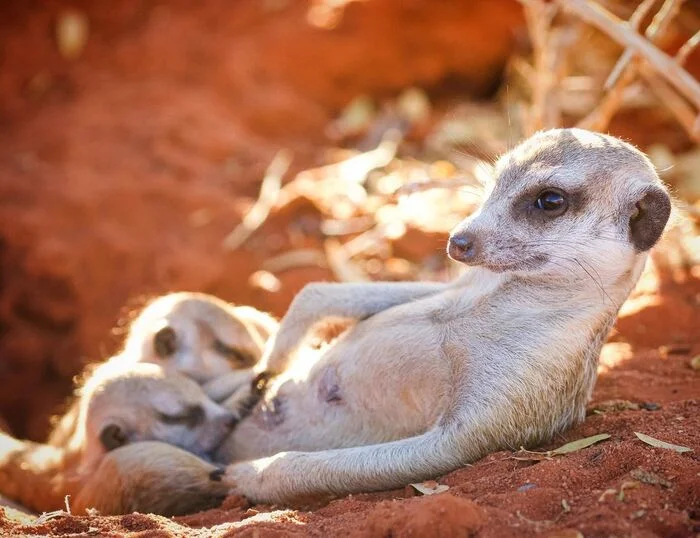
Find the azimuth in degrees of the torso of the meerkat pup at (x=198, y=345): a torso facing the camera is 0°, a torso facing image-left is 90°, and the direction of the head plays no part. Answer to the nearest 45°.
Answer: approximately 270°

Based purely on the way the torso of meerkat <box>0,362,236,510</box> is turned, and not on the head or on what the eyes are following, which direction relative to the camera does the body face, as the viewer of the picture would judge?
to the viewer's right

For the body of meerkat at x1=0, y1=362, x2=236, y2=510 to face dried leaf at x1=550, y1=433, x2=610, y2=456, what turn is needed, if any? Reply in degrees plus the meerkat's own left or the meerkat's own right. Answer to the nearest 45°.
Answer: approximately 45° to the meerkat's own right

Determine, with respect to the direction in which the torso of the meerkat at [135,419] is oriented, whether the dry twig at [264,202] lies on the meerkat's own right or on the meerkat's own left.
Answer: on the meerkat's own left

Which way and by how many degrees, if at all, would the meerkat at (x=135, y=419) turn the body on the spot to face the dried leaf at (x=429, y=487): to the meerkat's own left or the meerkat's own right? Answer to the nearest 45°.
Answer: approximately 45° to the meerkat's own right

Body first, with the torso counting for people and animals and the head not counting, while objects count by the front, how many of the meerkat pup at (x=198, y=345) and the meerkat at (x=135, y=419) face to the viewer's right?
2

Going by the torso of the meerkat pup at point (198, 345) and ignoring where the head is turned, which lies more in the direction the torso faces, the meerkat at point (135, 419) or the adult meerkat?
the adult meerkat
